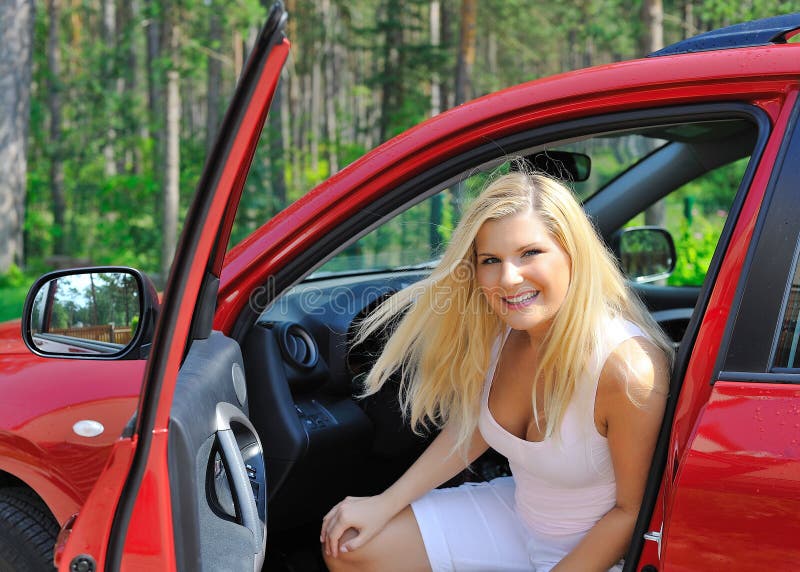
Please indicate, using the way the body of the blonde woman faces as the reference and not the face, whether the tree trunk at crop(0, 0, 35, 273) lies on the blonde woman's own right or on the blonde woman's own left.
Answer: on the blonde woman's own right

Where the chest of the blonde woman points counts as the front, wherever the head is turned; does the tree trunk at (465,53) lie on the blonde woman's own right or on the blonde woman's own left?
on the blonde woman's own right

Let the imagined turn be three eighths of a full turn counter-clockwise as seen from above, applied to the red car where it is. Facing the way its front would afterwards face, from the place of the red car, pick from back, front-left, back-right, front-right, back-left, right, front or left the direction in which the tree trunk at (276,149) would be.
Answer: back

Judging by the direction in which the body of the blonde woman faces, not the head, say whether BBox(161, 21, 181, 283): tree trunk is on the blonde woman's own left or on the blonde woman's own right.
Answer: on the blonde woman's own right

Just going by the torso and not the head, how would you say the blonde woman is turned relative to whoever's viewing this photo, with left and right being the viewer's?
facing the viewer and to the left of the viewer

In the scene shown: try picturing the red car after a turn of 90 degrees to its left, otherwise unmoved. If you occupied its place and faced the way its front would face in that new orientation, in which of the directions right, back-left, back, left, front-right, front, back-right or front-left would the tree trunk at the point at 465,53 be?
back-right

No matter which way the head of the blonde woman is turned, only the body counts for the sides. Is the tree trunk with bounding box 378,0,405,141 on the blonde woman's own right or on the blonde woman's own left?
on the blonde woman's own right

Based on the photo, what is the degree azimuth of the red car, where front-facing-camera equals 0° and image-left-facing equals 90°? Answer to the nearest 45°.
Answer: approximately 135°

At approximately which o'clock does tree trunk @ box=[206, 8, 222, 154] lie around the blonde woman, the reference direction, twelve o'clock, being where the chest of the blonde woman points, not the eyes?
The tree trunk is roughly at 4 o'clock from the blonde woman.
